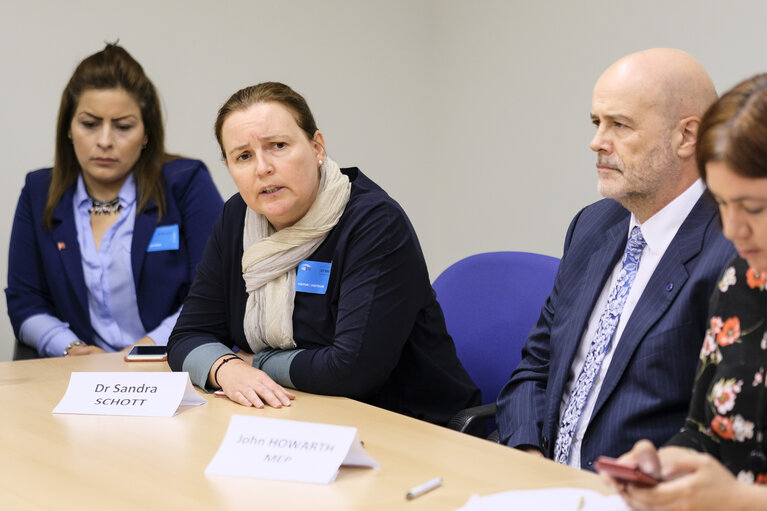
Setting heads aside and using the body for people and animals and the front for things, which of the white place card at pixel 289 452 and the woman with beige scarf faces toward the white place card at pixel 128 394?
the woman with beige scarf

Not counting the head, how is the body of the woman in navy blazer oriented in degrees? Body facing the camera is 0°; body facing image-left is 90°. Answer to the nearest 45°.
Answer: approximately 0°

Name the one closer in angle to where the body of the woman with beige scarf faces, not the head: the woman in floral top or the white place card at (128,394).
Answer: the white place card

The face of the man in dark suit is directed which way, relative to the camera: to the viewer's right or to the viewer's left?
to the viewer's left

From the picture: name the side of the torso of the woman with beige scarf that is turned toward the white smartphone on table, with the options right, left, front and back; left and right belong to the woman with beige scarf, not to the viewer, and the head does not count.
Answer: right

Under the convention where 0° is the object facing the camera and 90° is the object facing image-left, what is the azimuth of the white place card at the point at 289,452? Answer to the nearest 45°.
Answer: approximately 45°

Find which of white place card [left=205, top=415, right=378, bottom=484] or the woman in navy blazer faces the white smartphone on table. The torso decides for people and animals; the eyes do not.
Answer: the woman in navy blazer

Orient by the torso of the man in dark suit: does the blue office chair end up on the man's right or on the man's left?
on the man's right

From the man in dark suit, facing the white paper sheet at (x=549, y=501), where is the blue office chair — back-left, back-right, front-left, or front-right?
back-right

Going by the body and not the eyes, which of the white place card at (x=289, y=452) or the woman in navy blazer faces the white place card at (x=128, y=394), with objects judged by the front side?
the woman in navy blazer
